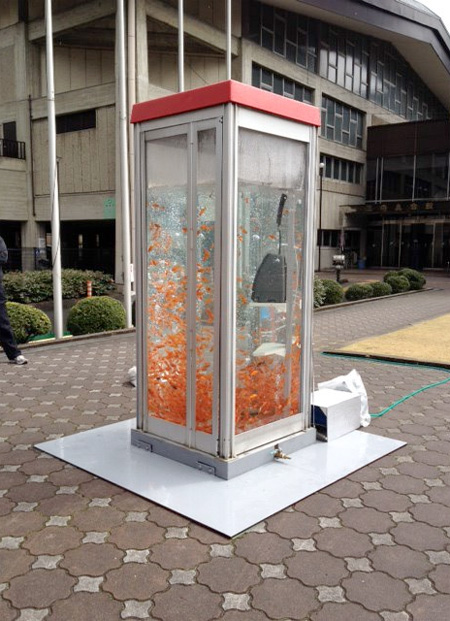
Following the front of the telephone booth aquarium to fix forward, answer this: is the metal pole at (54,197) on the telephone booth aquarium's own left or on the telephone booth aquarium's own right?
on the telephone booth aquarium's own right

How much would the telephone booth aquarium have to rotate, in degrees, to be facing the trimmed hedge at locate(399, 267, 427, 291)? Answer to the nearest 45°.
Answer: approximately 135° to its right

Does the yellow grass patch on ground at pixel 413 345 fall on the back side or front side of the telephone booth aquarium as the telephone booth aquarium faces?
on the back side

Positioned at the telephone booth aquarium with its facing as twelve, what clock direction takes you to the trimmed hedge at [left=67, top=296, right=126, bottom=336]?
The trimmed hedge is roughly at 4 o'clock from the telephone booth aquarium.

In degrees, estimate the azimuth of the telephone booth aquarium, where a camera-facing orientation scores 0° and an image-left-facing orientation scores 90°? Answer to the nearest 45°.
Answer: approximately 45°

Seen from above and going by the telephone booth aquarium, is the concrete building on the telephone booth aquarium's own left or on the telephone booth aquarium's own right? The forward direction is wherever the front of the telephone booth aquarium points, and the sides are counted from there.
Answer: on the telephone booth aquarium's own right

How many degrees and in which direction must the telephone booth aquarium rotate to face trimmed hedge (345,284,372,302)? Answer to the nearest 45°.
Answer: approximately 135° to its right

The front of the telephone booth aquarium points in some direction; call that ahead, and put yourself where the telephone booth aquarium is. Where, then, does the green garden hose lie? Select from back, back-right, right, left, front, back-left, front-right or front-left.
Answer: back

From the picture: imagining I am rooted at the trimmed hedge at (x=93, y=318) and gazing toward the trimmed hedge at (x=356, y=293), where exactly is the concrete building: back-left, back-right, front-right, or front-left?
front-left

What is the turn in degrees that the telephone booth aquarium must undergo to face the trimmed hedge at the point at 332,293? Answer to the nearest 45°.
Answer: approximately 135° to its right

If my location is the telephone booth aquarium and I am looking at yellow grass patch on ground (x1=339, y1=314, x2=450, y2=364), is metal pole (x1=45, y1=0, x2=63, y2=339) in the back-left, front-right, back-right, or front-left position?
front-left
